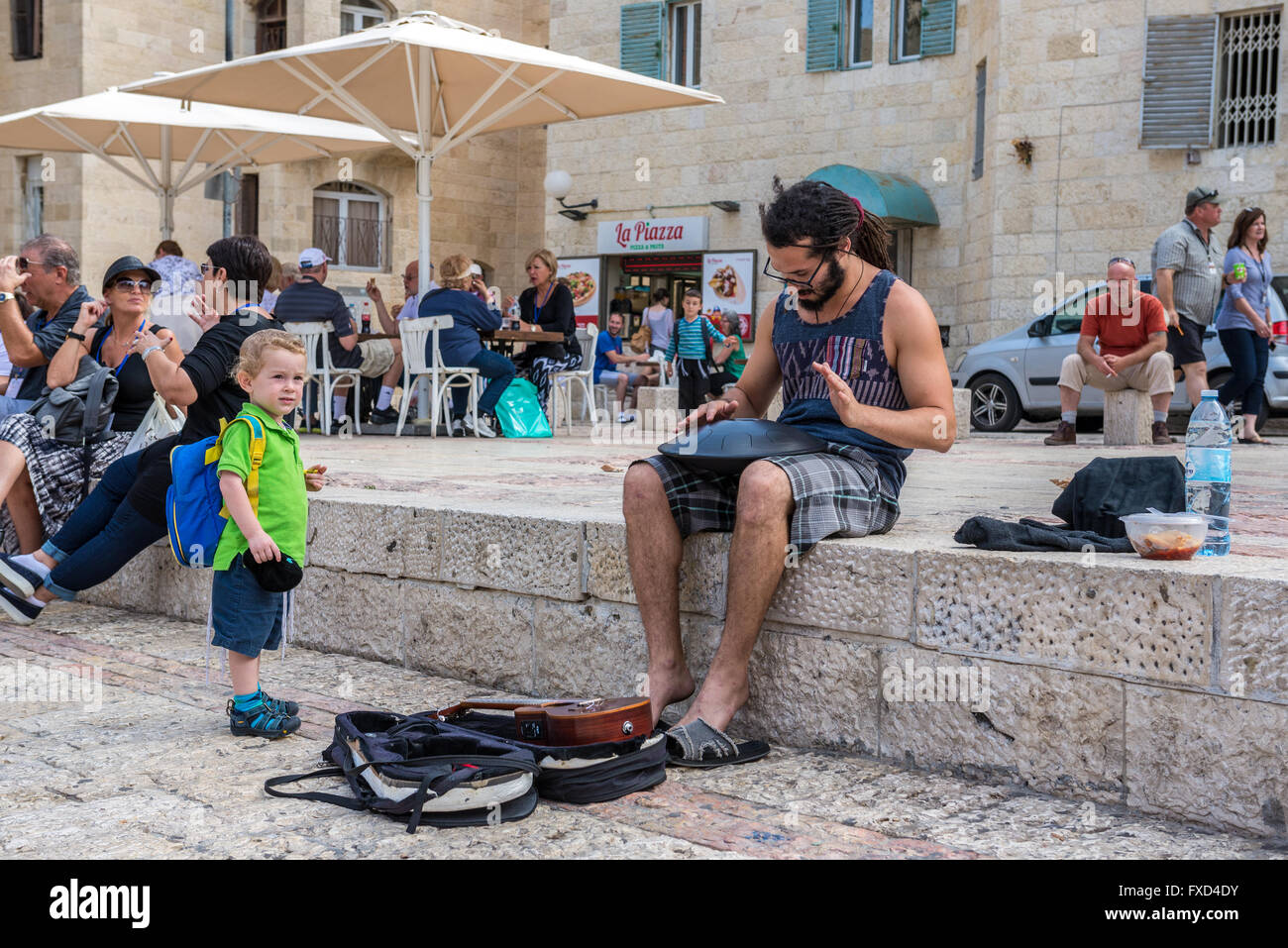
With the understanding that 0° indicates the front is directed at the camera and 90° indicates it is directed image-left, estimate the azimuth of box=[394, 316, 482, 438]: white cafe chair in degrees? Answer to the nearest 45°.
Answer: approximately 225°

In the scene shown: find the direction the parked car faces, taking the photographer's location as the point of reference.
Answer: facing to the left of the viewer

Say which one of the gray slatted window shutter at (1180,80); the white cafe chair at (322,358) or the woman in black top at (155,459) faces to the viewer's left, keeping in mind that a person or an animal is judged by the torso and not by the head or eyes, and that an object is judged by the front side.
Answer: the woman in black top

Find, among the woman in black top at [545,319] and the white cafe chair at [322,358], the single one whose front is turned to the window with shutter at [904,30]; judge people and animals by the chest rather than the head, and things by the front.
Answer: the white cafe chair

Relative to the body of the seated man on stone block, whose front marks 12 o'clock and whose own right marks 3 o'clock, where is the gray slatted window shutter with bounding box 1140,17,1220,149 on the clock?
The gray slatted window shutter is roughly at 6 o'clock from the seated man on stone block.

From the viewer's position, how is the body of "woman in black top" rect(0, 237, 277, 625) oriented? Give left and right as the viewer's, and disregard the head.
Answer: facing to the left of the viewer

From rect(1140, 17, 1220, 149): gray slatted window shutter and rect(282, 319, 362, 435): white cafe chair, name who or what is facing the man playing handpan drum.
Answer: the gray slatted window shutter

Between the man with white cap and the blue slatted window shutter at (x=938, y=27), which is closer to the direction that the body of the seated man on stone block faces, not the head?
the man with white cap

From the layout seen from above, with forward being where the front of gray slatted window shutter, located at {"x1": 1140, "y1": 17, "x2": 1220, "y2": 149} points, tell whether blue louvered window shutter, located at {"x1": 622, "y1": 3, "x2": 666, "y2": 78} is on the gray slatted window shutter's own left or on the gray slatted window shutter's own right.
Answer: on the gray slatted window shutter's own right

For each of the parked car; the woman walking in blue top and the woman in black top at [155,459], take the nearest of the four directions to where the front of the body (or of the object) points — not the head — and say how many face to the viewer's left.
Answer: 2

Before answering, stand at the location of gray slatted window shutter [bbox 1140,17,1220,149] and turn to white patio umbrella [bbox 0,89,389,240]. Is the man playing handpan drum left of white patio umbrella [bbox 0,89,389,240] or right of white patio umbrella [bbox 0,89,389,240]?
left
